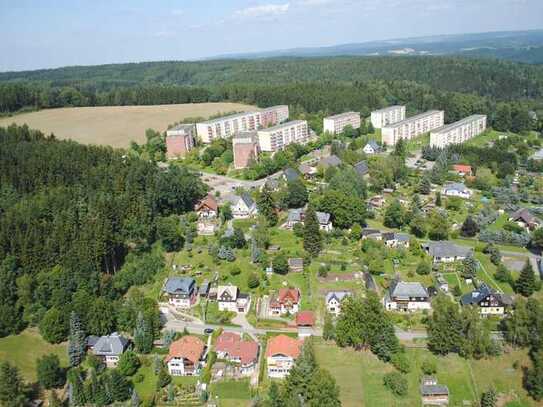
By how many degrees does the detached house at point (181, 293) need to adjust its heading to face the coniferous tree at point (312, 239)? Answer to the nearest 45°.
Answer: approximately 90° to its left

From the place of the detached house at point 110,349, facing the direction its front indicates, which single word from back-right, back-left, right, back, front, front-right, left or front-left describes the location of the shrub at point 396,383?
front-left

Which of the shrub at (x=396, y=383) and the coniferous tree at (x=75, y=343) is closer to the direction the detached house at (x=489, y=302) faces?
the shrub

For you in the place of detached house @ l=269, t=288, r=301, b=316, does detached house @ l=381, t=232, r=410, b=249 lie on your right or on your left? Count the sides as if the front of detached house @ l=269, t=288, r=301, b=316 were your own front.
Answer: on your left

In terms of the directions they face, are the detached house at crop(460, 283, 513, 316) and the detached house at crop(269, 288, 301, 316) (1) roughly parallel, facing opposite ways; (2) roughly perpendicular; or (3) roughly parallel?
roughly parallel

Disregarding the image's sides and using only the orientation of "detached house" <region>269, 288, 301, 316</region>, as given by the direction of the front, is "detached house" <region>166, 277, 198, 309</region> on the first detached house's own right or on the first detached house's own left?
on the first detached house's own right

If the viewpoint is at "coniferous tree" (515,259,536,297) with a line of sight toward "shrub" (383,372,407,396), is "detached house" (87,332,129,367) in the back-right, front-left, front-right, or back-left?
front-right

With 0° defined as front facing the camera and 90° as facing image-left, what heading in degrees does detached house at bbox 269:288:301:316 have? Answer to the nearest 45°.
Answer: approximately 0°

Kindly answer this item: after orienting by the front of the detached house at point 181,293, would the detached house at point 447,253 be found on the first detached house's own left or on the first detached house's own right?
on the first detached house's own left

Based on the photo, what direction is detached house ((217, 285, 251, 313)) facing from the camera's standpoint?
toward the camera

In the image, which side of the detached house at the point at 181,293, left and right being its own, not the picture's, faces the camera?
front

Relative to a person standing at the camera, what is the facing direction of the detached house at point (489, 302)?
facing the viewer

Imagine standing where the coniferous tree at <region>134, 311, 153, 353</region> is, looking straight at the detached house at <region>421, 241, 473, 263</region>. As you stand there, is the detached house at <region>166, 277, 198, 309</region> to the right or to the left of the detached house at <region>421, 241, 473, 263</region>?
left

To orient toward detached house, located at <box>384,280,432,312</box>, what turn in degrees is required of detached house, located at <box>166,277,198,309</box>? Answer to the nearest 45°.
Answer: approximately 90° to its left
